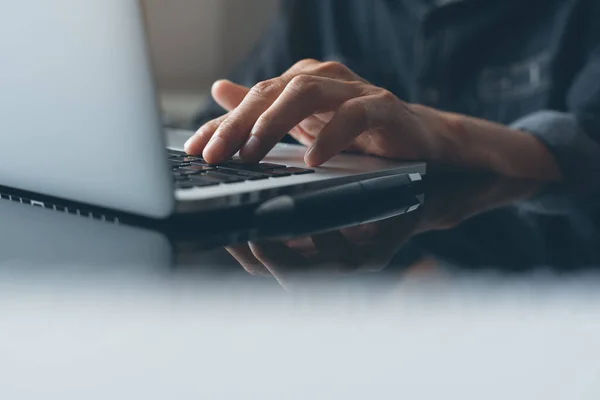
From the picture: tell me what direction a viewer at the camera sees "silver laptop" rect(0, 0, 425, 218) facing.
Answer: facing away from the viewer and to the right of the viewer
